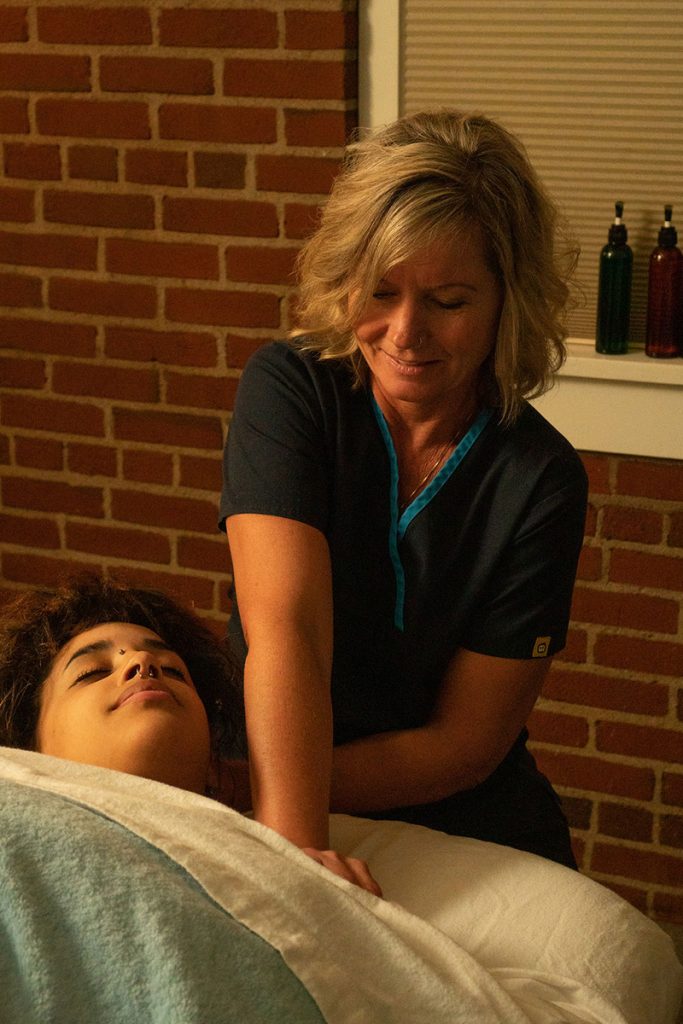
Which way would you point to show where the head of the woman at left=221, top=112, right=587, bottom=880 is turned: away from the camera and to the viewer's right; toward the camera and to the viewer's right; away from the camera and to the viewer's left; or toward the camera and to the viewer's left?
toward the camera and to the viewer's left

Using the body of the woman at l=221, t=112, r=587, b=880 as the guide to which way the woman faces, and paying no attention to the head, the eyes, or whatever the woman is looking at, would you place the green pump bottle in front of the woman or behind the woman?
behind

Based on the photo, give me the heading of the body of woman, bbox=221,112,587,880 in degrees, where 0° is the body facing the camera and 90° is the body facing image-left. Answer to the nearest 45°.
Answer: approximately 0°

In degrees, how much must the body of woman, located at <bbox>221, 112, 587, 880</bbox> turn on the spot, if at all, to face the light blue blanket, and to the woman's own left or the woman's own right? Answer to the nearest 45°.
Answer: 0° — they already face it

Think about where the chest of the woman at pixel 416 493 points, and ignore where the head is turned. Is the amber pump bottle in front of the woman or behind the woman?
behind
